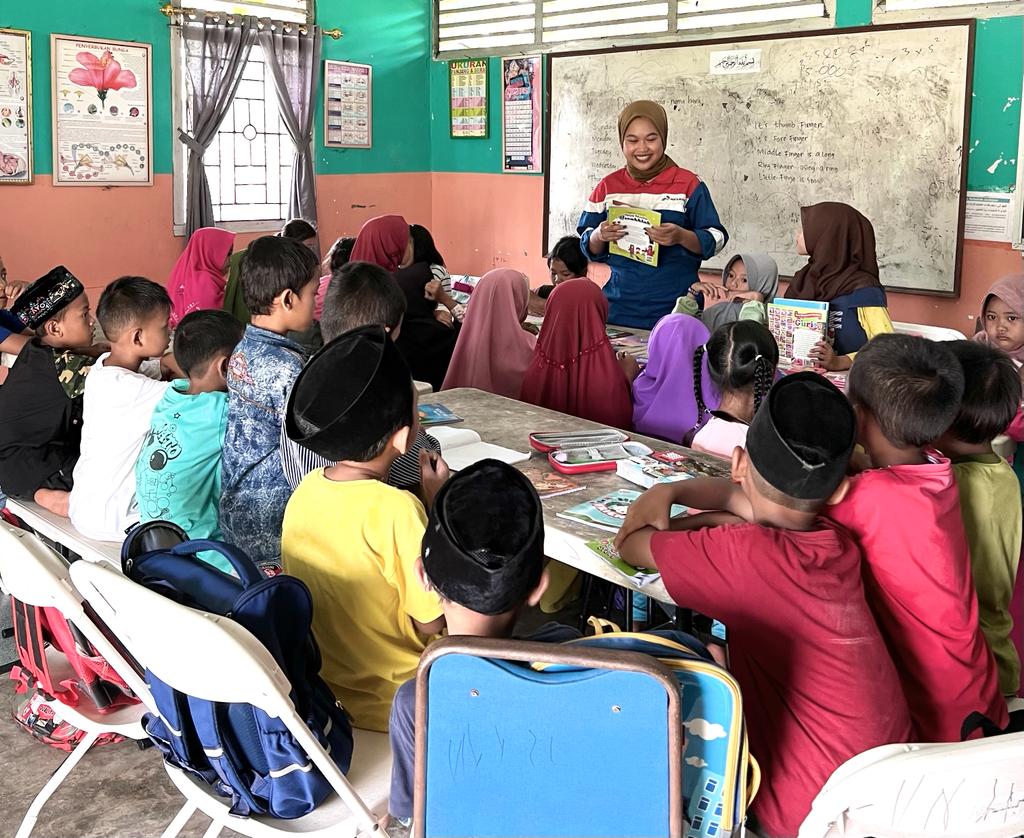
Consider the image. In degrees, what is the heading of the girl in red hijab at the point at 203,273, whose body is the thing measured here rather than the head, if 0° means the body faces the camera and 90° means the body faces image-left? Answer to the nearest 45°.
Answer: approximately 225°

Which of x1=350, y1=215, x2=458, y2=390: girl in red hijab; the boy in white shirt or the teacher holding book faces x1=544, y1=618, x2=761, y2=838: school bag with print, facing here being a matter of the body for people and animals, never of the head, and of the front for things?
the teacher holding book

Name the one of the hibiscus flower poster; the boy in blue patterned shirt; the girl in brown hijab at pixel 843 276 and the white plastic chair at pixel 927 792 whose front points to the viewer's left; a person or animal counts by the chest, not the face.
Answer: the girl in brown hijab

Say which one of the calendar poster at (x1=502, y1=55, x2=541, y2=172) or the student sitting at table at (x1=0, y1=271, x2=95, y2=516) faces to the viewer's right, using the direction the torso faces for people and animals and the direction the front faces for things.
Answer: the student sitting at table

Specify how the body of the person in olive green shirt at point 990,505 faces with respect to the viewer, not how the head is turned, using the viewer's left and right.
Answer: facing away from the viewer and to the left of the viewer

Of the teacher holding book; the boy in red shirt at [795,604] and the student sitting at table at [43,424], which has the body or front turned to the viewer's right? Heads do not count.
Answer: the student sitting at table

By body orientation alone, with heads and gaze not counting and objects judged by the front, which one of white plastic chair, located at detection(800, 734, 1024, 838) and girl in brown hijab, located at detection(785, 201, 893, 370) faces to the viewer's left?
the girl in brown hijab

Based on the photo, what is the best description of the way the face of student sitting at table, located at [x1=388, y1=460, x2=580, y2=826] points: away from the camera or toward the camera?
away from the camera

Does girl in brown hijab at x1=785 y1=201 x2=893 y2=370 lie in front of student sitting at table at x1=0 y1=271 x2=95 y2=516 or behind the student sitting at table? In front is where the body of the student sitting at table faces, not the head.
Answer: in front

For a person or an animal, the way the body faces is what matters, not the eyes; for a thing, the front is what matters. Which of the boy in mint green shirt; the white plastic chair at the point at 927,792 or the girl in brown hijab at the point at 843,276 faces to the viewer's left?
the girl in brown hijab

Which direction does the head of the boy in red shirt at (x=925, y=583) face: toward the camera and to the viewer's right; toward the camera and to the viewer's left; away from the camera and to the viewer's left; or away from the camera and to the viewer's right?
away from the camera and to the viewer's left

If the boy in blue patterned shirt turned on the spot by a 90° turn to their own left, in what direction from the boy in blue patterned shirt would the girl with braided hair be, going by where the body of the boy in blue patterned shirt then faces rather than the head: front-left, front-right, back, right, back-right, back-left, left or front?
back-right
